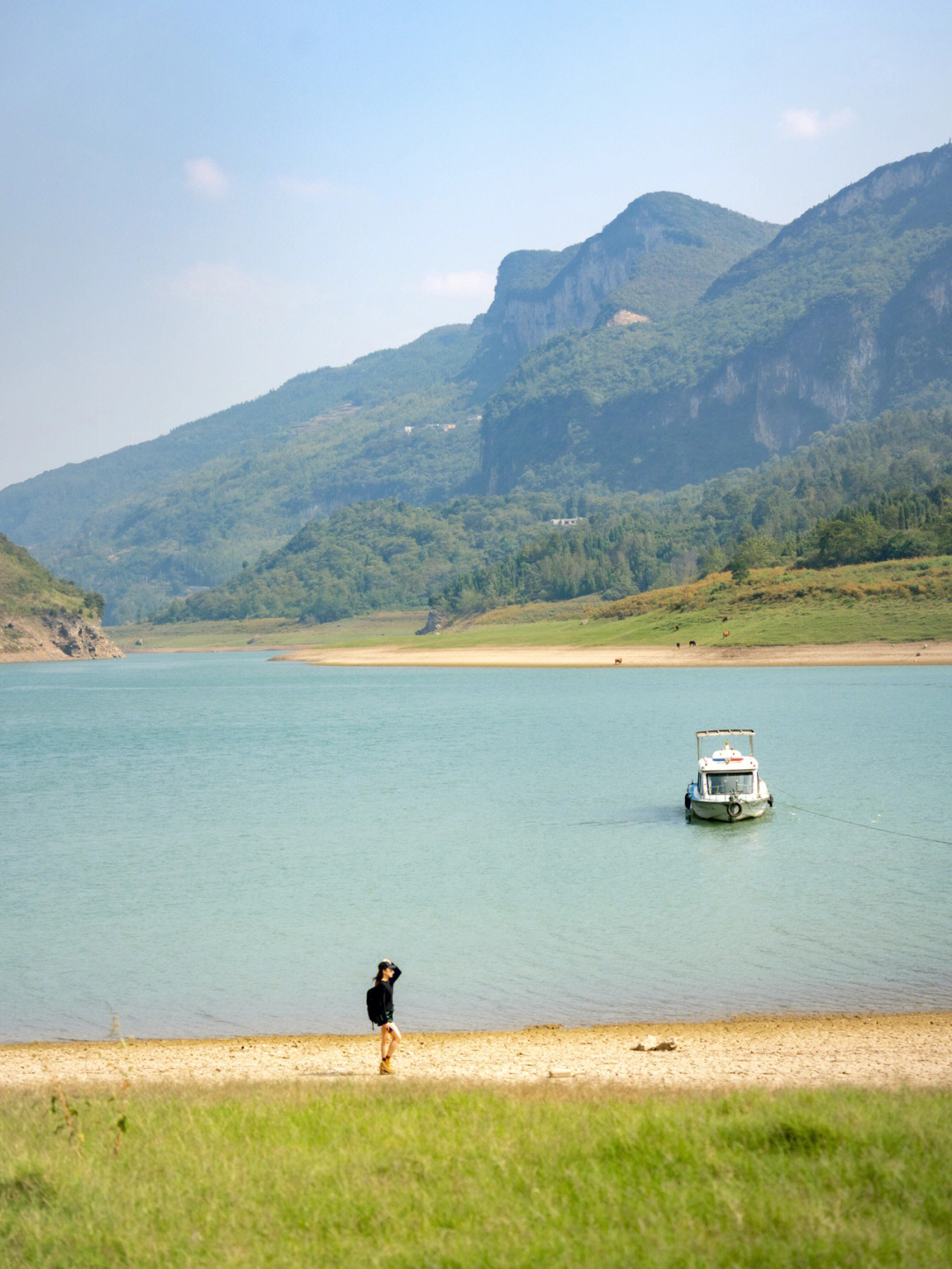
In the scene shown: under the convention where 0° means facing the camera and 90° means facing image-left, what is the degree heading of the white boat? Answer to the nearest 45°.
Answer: approximately 0°

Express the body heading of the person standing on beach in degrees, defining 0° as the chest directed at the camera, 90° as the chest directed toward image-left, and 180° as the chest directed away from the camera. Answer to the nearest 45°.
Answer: approximately 270°
